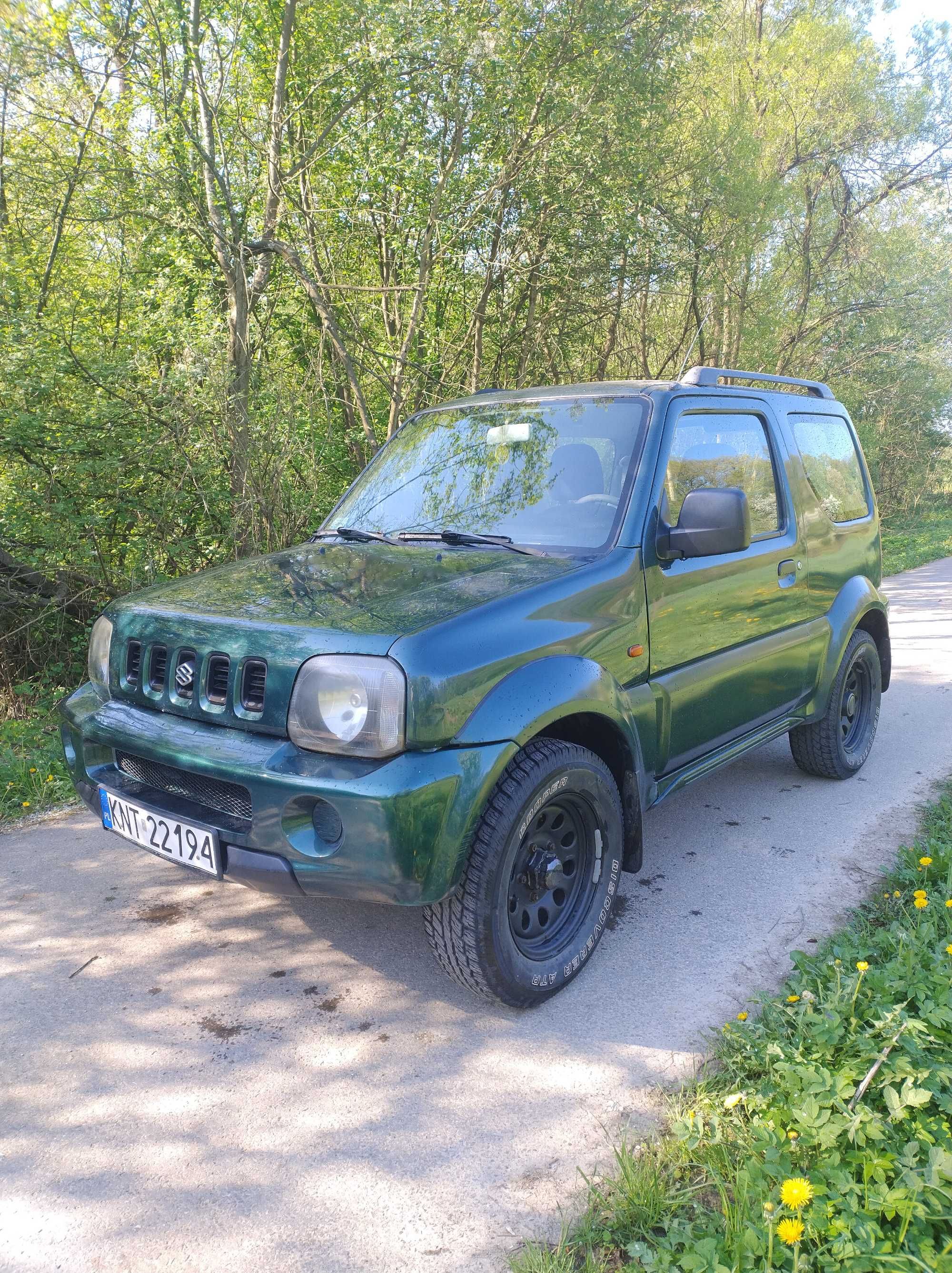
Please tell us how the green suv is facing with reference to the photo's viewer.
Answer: facing the viewer and to the left of the viewer

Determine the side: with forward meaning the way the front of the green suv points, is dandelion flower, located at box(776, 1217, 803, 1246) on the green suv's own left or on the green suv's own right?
on the green suv's own left

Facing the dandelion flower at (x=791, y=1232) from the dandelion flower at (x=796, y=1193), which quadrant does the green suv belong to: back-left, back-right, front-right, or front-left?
back-right

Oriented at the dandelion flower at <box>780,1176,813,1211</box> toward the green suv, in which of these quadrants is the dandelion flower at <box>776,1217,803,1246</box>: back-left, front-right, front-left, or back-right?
back-left

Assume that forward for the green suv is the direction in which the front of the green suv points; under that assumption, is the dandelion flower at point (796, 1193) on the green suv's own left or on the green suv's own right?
on the green suv's own left

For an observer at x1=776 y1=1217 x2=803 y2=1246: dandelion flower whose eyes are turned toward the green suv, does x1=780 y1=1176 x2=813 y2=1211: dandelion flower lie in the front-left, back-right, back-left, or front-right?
front-right
